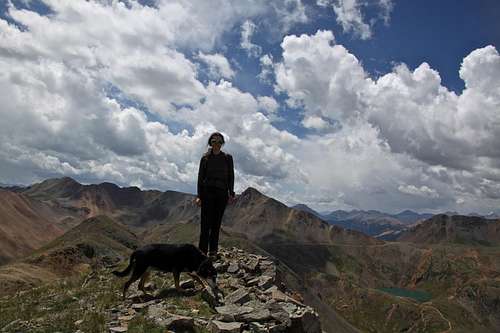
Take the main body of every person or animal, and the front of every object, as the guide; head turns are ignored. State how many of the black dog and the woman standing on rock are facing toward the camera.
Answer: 1

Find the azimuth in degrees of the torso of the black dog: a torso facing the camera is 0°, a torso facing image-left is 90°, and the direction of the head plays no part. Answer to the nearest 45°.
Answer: approximately 270°

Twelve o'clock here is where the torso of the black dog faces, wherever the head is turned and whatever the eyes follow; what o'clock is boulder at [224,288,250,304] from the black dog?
The boulder is roughly at 1 o'clock from the black dog.

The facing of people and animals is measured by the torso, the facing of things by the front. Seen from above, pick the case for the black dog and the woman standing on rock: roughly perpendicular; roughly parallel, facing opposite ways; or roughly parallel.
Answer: roughly perpendicular

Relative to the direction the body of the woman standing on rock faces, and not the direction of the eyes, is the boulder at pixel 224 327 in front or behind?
in front

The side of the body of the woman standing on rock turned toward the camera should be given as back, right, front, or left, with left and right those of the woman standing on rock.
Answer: front
